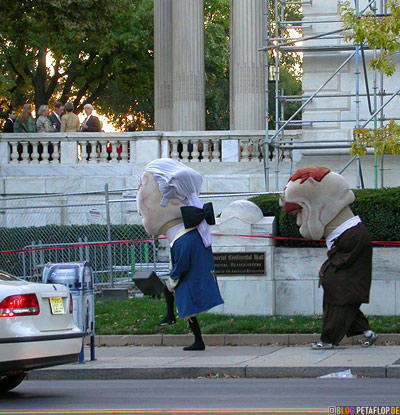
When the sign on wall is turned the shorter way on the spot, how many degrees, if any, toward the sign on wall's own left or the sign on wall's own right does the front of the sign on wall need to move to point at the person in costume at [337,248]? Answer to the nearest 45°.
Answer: approximately 45° to the sign on wall's own left

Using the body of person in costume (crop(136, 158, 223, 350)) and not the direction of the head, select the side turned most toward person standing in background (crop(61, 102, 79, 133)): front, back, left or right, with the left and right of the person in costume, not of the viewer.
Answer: right

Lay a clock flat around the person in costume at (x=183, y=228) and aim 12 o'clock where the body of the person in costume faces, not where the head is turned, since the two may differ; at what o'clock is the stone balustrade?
The stone balustrade is roughly at 3 o'clock from the person in costume.

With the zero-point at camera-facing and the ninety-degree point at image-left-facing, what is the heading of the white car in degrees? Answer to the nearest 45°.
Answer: approximately 135°

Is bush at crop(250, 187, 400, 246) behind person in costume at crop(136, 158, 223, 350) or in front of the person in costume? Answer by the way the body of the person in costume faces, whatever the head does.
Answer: behind

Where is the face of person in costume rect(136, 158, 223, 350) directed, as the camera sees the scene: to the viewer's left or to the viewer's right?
to the viewer's left

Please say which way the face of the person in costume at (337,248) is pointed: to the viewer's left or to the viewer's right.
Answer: to the viewer's left

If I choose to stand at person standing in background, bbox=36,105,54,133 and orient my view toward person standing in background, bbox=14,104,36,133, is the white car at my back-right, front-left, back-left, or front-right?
back-left

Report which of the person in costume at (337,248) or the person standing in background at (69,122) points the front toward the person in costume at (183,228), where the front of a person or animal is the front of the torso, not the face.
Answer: the person in costume at (337,248)

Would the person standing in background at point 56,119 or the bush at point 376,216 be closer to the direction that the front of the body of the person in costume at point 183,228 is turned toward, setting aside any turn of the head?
the person standing in background

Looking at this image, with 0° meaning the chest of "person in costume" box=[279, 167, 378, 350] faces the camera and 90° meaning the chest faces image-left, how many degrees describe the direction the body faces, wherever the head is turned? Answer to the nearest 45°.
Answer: approximately 90°

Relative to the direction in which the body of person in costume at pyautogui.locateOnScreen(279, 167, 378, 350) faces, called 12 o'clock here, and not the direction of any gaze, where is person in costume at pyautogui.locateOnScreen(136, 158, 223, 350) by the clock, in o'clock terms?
person in costume at pyautogui.locateOnScreen(136, 158, 223, 350) is roughly at 12 o'clock from person in costume at pyautogui.locateOnScreen(279, 167, 378, 350).
